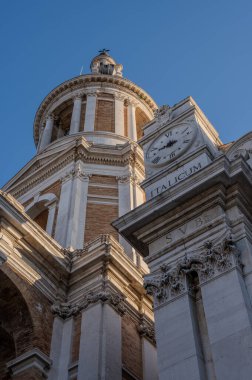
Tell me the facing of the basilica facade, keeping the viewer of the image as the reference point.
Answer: facing the viewer and to the left of the viewer
